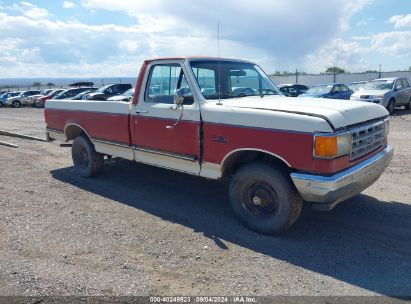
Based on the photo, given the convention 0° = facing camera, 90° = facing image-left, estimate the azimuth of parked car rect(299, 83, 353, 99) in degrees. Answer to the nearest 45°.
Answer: approximately 45°

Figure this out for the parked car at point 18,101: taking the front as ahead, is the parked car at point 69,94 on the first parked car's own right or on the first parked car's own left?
on the first parked car's own left

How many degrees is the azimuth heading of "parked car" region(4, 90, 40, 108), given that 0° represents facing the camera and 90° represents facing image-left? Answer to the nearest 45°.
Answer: approximately 45°

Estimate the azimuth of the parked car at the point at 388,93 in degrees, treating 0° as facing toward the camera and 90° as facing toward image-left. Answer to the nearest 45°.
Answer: approximately 45°

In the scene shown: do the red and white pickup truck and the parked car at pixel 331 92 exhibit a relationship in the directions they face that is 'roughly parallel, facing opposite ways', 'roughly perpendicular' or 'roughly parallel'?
roughly perpendicular

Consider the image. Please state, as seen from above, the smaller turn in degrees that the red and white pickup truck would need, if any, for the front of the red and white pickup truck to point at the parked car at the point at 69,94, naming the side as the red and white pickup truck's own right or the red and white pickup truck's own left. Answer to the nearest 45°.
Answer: approximately 180°

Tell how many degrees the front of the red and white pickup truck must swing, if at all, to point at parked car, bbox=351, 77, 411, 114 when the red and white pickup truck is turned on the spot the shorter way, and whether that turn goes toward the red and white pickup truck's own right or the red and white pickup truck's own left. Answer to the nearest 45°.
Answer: approximately 90° to the red and white pickup truck's own left
